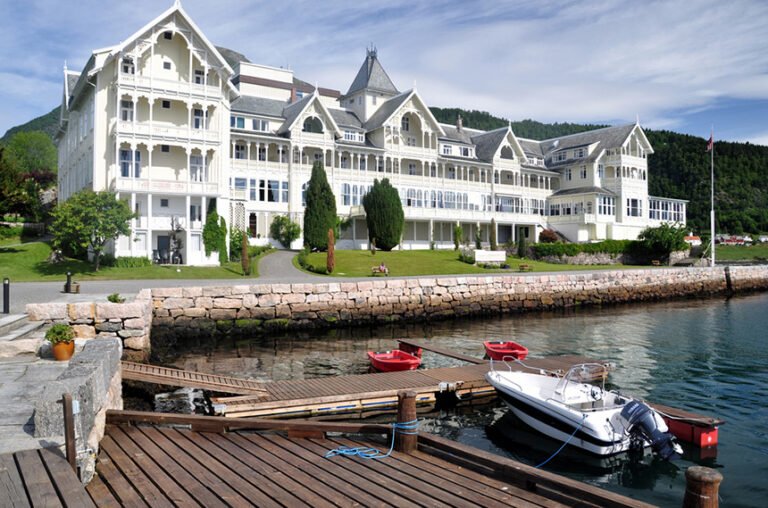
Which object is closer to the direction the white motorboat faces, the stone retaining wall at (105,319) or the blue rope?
the stone retaining wall

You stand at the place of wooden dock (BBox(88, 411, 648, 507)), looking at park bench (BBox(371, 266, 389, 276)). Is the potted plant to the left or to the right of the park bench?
left

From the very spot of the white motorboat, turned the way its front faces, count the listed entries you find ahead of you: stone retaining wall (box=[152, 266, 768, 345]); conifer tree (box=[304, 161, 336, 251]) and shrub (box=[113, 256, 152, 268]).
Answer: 3

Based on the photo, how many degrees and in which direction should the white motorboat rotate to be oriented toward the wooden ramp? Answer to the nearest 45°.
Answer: approximately 45° to its left

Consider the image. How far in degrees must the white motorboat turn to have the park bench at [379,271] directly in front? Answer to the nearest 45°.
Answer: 0° — it already faces it

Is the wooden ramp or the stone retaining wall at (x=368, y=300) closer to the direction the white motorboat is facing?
the stone retaining wall

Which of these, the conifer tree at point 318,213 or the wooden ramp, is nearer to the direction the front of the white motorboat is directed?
the conifer tree

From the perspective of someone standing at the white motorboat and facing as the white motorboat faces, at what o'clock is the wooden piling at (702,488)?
The wooden piling is roughly at 7 o'clock from the white motorboat.

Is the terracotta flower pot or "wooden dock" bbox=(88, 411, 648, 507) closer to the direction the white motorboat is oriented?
the terracotta flower pot

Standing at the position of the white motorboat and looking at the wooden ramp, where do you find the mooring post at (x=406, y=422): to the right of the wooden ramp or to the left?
left

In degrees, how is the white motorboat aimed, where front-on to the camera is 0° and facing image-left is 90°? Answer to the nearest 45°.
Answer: approximately 135°

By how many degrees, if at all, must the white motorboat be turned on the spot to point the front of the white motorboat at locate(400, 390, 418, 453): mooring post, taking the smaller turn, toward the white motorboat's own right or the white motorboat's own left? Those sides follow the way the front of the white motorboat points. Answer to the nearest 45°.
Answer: approximately 90° to the white motorboat's own left

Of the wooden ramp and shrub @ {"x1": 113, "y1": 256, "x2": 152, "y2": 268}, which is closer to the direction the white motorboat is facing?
the shrub

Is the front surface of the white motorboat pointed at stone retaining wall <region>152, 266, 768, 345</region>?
yes

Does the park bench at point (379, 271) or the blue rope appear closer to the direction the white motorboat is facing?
the park bench
